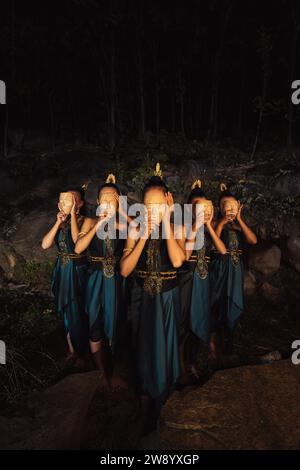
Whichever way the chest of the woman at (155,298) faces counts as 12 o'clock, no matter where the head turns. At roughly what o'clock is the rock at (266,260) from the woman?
The rock is roughly at 7 o'clock from the woman.

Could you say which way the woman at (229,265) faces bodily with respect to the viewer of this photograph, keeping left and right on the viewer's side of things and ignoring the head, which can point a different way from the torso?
facing the viewer

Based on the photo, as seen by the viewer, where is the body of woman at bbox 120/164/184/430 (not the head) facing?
toward the camera

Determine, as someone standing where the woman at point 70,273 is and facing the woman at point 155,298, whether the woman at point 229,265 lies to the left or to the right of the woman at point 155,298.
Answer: left

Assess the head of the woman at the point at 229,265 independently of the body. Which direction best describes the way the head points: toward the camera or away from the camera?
toward the camera

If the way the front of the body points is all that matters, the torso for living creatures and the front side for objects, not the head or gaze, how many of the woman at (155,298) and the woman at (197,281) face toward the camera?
2

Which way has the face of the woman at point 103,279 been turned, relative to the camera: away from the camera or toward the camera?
toward the camera

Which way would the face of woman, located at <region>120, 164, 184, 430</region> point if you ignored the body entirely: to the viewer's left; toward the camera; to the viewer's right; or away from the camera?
toward the camera

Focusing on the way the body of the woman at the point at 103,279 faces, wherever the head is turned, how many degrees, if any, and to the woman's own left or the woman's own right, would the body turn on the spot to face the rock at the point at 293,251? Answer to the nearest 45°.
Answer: approximately 135° to the woman's own left

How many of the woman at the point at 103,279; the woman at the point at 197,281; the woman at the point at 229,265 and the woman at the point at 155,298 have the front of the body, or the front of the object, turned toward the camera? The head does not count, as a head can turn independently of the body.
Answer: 4

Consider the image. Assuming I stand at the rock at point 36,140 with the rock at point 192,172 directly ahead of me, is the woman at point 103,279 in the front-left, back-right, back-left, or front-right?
front-right

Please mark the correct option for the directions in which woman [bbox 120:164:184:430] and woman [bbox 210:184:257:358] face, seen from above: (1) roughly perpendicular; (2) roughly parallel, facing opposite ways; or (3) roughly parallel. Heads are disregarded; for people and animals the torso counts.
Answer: roughly parallel

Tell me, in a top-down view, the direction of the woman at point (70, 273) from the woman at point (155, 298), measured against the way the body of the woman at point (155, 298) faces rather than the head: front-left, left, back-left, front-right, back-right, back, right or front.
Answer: back-right

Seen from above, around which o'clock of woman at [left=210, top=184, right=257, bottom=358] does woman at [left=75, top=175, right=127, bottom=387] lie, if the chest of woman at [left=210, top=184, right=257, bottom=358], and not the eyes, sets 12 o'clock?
woman at [left=75, top=175, right=127, bottom=387] is roughly at 2 o'clock from woman at [left=210, top=184, right=257, bottom=358].

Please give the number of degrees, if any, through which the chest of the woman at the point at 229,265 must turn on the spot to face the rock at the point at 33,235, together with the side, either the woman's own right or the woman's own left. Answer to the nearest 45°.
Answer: approximately 135° to the woman's own right
